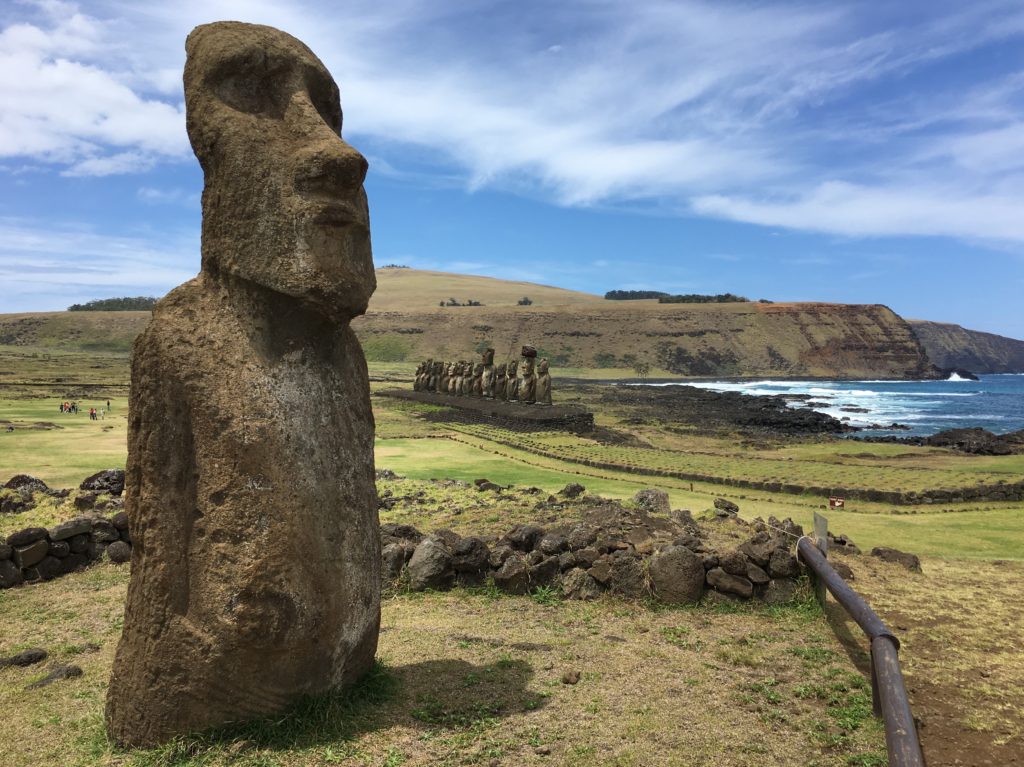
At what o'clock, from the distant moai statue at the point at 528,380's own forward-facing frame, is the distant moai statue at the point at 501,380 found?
the distant moai statue at the point at 501,380 is roughly at 4 o'clock from the distant moai statue at the point at 528,380.

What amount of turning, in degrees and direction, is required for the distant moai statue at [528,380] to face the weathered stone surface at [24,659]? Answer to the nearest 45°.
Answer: approximately 45° to its left

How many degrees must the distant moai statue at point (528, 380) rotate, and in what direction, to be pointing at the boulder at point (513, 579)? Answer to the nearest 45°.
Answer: approximately 45° to its left

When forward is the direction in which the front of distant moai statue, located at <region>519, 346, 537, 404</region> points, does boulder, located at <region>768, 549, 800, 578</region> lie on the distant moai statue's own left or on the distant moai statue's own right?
on the distant moai statue's own left

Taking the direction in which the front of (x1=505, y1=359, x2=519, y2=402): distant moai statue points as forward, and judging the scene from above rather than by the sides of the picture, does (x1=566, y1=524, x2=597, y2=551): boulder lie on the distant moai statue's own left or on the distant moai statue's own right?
on the distant moai statue's own left

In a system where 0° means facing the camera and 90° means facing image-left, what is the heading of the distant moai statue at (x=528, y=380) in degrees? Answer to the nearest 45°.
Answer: approximately 45°

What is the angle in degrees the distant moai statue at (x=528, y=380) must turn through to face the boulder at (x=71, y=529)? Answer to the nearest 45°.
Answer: approximately 45° to its left

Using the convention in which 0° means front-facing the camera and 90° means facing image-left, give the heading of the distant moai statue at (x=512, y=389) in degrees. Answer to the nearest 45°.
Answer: approximately 45°

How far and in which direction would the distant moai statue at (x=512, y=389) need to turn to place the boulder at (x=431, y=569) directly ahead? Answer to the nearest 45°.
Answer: approximately 45° to its left
